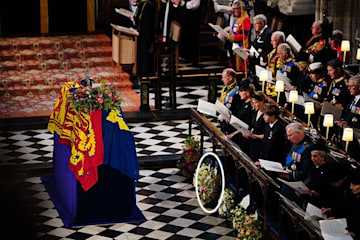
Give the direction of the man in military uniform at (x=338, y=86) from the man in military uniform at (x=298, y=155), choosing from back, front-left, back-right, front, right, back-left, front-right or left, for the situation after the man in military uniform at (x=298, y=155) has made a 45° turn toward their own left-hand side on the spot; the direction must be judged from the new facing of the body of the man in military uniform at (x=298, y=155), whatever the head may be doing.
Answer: back

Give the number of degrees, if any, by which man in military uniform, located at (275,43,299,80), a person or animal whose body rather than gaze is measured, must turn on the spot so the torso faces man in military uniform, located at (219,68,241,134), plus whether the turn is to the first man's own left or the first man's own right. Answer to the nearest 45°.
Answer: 0° — they already face them

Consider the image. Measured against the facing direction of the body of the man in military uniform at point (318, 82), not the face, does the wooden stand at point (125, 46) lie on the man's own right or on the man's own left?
on the man's own right

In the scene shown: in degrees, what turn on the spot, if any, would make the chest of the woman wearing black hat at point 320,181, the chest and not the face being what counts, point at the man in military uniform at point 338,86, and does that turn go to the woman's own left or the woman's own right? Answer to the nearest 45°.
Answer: approximately 135° to the woman's own right

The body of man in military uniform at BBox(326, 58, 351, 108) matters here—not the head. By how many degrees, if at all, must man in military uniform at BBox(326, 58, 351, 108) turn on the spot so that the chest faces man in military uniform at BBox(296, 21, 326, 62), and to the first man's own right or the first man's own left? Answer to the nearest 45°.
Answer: approximately 135° to the first man's own right

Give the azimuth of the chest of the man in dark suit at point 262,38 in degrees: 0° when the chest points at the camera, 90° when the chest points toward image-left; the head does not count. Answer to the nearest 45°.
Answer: approximately 45°

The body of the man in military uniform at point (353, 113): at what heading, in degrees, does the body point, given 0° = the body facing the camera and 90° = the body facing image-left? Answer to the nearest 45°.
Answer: approximately 45°
